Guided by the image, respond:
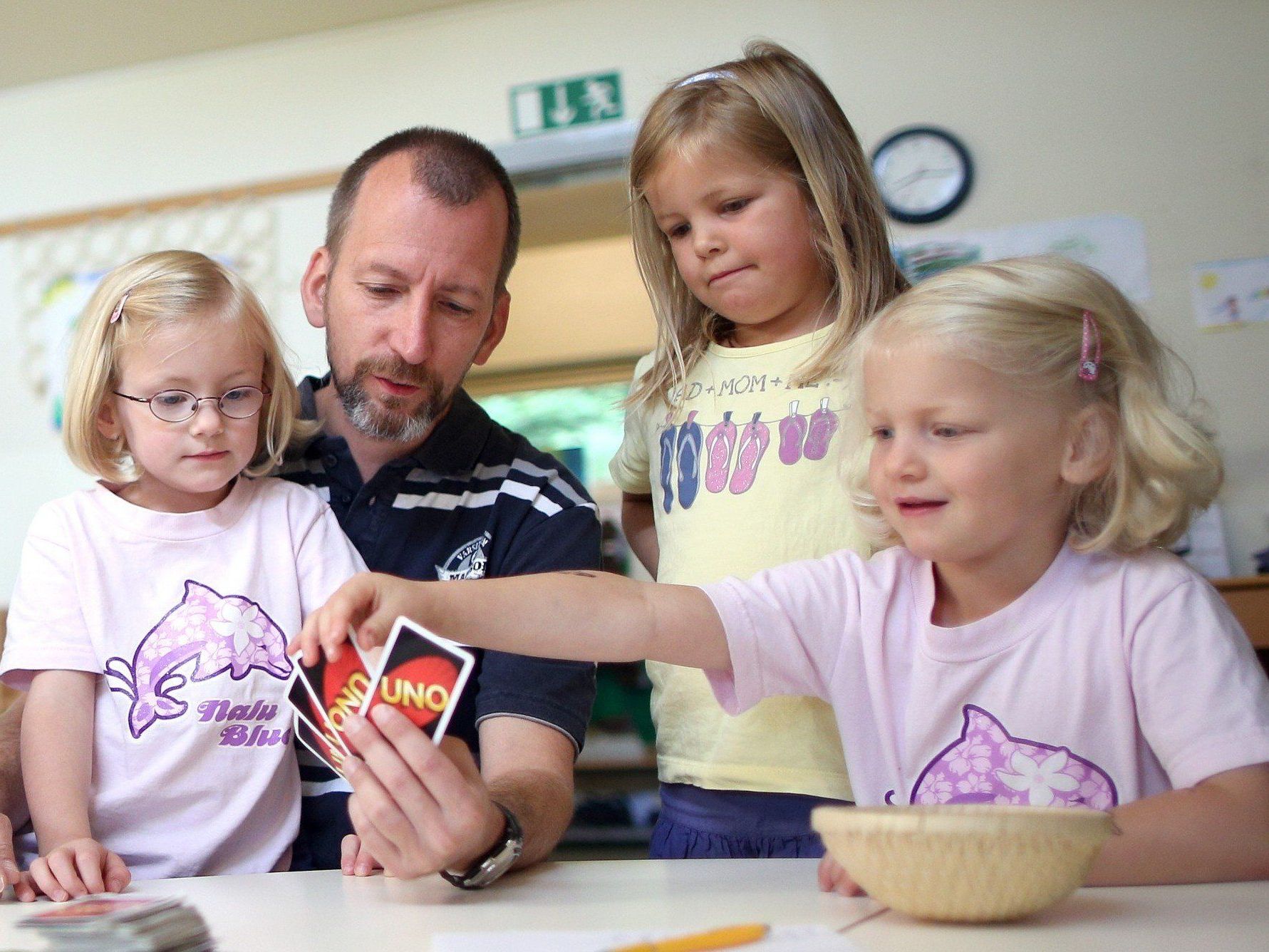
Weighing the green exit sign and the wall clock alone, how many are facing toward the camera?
2

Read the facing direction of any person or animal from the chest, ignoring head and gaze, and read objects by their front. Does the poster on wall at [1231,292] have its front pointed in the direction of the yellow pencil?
yes

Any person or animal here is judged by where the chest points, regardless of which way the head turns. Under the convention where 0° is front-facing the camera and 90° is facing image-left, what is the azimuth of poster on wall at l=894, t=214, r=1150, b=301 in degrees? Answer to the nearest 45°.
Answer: approximately 0°

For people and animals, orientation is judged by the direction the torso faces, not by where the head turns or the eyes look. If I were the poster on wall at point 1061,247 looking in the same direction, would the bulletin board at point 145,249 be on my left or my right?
on my right

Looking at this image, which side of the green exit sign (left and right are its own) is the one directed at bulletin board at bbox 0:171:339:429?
right
